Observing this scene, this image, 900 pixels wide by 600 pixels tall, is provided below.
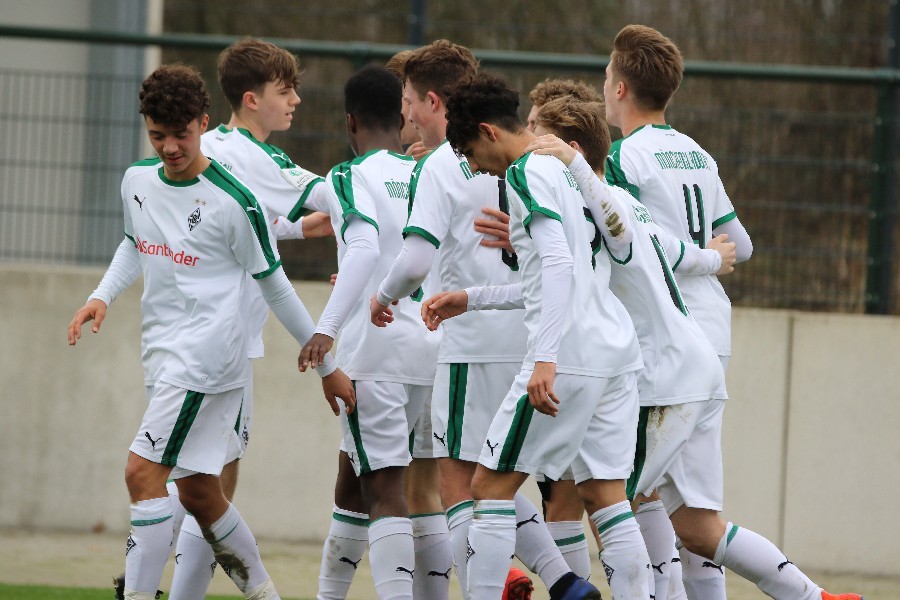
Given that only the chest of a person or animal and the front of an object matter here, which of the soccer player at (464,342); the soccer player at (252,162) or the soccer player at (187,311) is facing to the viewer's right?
the soccer player at (252,162)

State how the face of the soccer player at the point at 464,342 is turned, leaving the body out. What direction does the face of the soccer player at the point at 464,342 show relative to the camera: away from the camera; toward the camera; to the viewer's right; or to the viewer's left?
to the viewer's left

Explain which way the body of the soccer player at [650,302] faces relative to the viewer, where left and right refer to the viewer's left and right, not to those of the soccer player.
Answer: facing away from the viewer and to the left of the viewer

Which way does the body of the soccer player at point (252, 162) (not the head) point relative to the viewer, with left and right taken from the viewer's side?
facing to the right of the viewer

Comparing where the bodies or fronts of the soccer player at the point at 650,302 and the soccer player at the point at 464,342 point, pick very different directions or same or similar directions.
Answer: same or similar directions

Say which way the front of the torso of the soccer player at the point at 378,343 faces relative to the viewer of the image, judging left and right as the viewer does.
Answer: facing away from the viewer and to the left of the viewer

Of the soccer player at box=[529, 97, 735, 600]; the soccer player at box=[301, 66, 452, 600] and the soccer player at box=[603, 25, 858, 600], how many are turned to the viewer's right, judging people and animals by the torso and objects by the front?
0

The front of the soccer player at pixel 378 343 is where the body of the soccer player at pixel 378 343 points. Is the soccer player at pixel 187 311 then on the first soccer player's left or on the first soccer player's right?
on the first soccer player's left

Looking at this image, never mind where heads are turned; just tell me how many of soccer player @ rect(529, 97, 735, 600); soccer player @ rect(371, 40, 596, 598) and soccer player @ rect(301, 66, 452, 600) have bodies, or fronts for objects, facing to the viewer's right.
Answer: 0

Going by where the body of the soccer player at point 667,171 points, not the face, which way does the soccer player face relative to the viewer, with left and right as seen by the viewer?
facing away from the viewer and to the left of the viewer

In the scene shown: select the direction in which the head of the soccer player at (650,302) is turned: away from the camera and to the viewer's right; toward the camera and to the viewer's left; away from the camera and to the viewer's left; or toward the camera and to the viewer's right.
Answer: away from the camera and to the viewer's left

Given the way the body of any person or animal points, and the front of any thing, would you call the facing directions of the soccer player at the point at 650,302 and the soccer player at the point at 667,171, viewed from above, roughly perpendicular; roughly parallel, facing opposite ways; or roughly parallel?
roughly parallel

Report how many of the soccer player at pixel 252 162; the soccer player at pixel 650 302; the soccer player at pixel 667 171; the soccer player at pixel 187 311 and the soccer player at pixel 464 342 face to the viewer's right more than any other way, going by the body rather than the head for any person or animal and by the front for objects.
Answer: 1

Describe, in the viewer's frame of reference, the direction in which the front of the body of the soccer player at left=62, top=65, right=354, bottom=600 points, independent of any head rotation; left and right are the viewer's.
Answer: facing the viewer and to the left of the viewer

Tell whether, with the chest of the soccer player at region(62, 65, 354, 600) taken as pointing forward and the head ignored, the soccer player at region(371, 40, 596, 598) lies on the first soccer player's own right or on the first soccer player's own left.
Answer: on the first soccer player's own left
